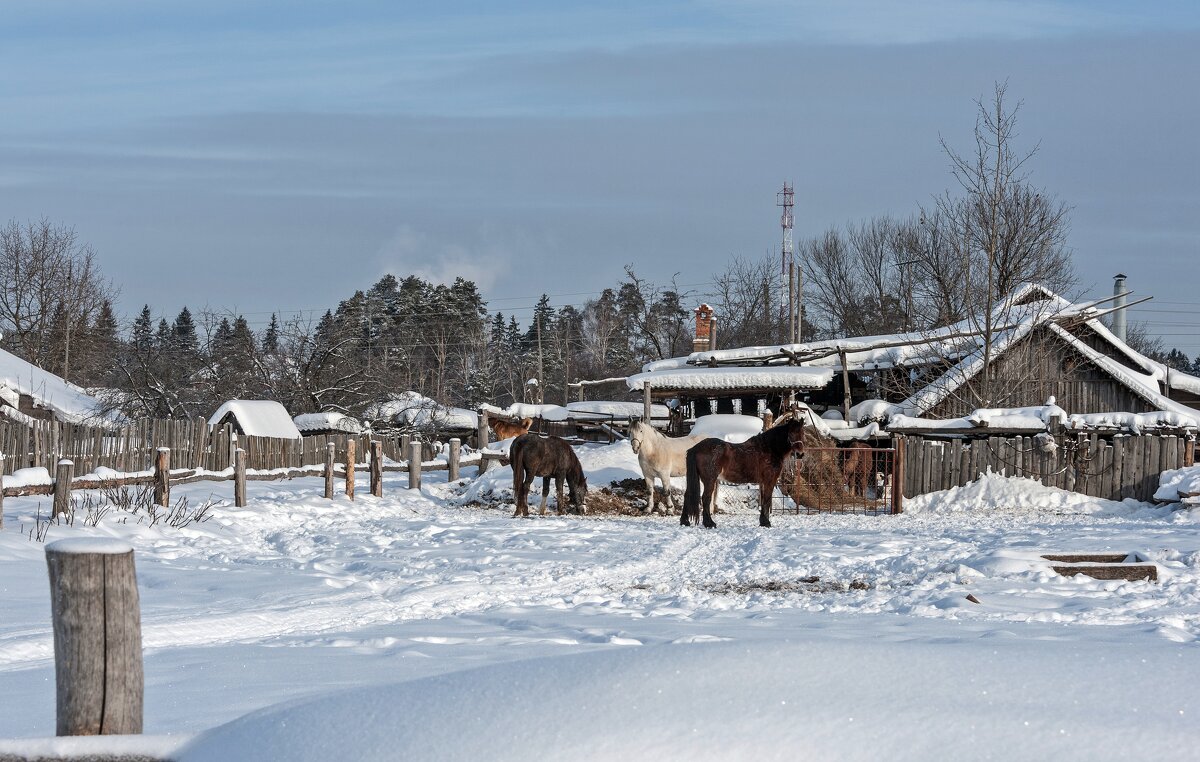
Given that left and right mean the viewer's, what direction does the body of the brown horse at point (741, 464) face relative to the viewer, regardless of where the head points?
facing to the right of the viewer

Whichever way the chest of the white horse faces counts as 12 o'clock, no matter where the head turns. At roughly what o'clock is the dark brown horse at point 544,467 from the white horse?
The dark brown horse is roughly at 1 o'clock from the white horse.

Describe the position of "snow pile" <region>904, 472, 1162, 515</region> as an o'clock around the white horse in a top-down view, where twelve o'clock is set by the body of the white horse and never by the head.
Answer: The snow pile is roughly at 7 o'clock from the white horse.

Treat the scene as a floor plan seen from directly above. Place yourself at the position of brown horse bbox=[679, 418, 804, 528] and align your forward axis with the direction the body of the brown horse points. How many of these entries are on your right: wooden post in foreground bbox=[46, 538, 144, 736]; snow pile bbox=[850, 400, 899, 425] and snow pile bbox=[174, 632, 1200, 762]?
2

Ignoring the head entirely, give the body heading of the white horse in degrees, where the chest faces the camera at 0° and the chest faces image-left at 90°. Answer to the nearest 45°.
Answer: approximately 45°

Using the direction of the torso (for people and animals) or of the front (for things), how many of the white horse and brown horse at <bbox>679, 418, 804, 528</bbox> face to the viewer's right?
1

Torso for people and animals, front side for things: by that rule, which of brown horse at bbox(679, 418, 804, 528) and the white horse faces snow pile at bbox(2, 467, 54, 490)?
the white horse

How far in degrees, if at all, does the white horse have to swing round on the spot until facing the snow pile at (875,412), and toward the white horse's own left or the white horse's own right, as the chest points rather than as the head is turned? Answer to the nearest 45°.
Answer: approximately 180°

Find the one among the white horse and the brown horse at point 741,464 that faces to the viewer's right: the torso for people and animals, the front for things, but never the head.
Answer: the brown horse

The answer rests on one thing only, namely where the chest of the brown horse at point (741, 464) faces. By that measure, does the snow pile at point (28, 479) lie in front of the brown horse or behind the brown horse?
behind
